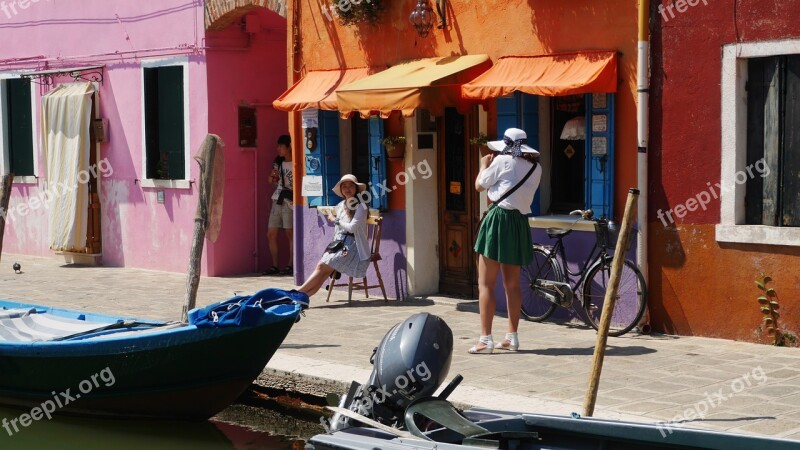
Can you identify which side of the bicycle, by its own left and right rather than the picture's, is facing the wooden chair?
back

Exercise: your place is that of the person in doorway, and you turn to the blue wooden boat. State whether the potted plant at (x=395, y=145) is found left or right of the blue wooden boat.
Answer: left

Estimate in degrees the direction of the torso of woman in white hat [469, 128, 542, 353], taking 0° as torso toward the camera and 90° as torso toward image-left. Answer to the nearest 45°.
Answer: approximately 135°

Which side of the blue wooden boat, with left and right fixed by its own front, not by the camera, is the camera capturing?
right

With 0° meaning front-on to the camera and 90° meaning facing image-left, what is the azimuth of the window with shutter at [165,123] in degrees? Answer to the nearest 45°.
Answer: approximately 0°

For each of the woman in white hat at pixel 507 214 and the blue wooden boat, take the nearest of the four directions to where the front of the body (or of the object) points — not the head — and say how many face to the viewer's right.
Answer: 1
